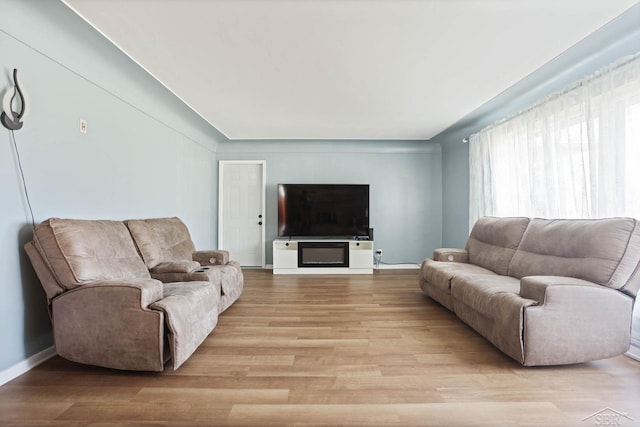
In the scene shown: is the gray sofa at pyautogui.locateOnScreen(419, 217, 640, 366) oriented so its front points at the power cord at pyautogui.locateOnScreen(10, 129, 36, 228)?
yes

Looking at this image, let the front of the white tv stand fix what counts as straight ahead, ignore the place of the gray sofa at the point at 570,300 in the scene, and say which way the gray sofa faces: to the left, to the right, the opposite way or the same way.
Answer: to the right

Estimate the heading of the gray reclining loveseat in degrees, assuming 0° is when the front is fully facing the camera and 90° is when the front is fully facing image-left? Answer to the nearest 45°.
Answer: approximately 315°

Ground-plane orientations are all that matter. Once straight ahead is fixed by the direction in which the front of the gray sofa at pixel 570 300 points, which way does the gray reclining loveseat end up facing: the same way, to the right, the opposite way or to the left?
the opposite way

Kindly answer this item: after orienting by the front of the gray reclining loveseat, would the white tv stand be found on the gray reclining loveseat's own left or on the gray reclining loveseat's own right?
on the gray reclining loveseat's own left

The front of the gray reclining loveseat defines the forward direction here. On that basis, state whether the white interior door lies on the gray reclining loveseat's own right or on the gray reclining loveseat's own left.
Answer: on the gray reclining loveseat's own left

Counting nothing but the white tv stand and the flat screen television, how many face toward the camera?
2

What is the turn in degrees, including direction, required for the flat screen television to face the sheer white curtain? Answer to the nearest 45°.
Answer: approximately 45° to its left

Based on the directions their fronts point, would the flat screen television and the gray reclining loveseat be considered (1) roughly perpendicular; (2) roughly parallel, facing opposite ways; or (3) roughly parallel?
roughly perpendicular

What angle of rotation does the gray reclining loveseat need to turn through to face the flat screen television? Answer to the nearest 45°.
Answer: approximately 90° to its left
